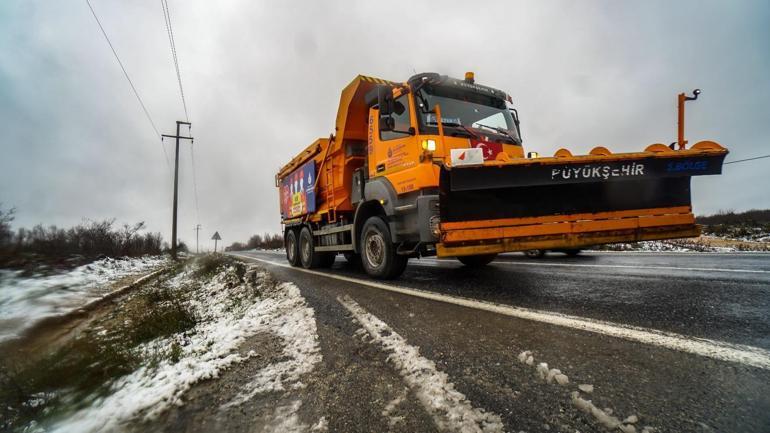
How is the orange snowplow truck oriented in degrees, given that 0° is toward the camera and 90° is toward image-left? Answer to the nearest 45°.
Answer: approximately 315°

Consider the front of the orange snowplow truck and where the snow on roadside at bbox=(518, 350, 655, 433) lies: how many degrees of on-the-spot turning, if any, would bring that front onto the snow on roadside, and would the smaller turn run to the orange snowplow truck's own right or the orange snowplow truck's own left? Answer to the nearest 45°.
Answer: approximately 45° to the orange snowplow truck's own right

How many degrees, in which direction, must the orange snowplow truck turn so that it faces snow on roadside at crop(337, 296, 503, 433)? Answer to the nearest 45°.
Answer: approximately 45° to its right
